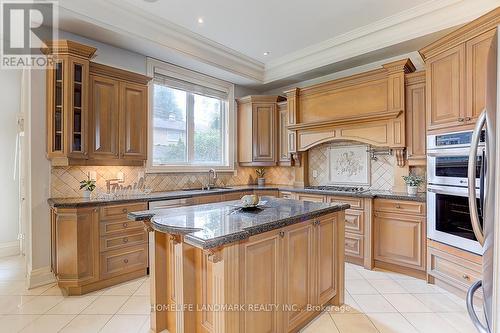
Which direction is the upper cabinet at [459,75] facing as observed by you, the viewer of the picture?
facing the viewer and to the left of the viewer

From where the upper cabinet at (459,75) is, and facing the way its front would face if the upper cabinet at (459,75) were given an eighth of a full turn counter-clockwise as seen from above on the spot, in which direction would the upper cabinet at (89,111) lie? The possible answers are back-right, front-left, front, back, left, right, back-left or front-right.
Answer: front-right

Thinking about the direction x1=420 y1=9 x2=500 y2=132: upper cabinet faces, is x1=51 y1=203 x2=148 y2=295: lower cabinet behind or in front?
in front

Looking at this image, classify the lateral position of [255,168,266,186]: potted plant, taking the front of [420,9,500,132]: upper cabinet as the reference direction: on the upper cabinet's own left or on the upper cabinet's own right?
on the upper cabinet's own right

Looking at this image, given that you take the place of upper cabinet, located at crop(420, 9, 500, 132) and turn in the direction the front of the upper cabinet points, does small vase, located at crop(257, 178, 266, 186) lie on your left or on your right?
on your right

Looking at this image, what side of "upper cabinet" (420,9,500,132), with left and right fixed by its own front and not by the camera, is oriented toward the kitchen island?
front

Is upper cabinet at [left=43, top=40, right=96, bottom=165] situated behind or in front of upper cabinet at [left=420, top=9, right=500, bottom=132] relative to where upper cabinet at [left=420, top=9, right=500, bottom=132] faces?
in front

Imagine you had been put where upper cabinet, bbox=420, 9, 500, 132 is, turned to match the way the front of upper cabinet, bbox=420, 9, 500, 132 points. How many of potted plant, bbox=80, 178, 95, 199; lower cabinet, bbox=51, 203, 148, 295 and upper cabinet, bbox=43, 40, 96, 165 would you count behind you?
0

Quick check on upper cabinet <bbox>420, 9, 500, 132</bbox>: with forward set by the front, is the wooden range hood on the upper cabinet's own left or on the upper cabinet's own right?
on the upper cabinet's own right

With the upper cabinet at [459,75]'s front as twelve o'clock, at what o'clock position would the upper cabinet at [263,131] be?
the upper cabinet at [263,131] is roughly at 2 o'clock from the upper cabinet at [459,75].

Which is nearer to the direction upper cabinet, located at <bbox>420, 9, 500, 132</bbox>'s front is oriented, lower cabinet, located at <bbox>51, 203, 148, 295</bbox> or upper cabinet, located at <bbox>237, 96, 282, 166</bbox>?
the lower cabinet

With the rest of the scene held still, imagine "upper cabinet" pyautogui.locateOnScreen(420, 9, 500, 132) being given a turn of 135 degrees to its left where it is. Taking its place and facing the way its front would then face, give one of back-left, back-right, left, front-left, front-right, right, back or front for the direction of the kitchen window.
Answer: back

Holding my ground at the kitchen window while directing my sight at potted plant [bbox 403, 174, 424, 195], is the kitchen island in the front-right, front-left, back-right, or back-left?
front-right
